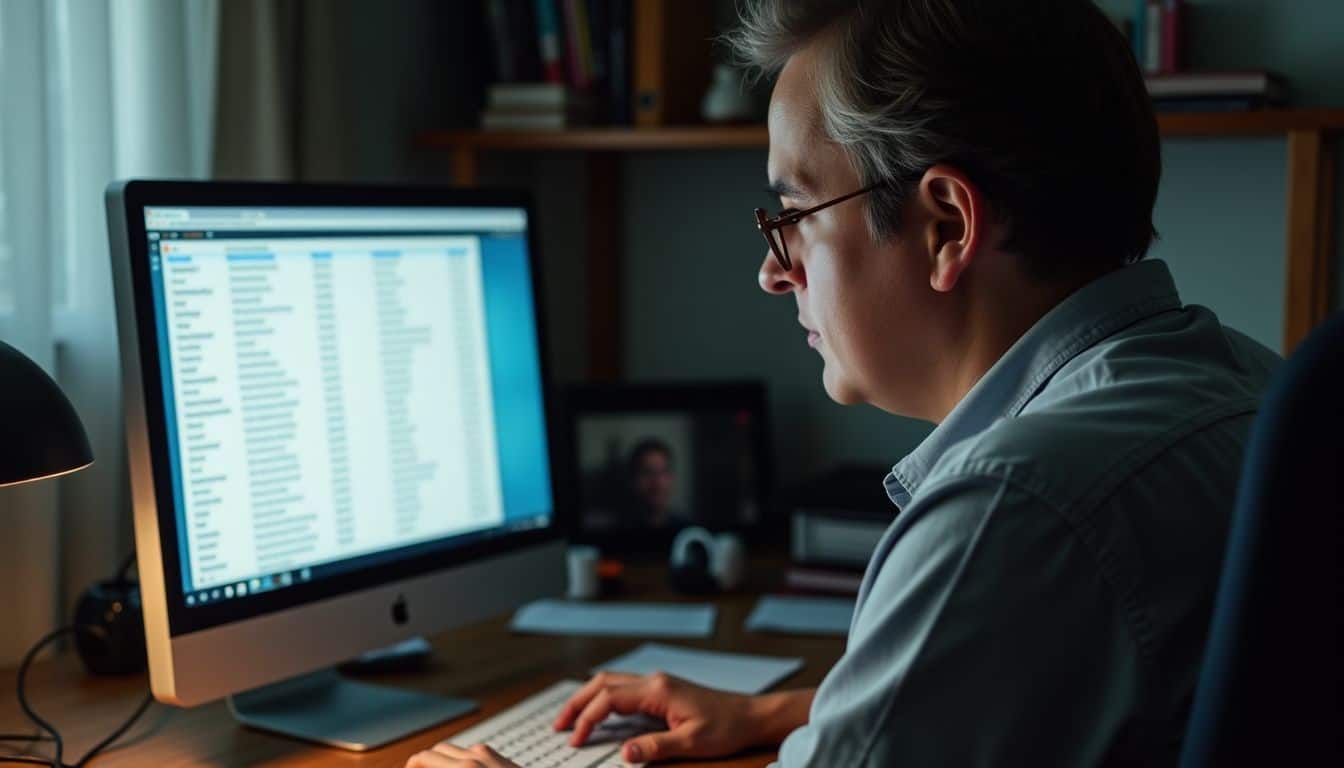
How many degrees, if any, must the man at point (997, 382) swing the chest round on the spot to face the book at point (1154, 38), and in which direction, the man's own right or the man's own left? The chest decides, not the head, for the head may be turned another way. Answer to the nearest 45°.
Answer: approximately 45° to the man's own right

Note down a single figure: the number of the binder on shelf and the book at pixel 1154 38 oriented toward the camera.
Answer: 2

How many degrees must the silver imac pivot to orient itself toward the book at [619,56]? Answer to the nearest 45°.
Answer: approximately 90° to its left

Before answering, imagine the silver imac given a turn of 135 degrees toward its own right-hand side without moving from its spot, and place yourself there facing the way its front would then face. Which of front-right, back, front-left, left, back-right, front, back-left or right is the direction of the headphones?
back-right

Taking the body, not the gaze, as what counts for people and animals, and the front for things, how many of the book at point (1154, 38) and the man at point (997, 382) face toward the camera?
1

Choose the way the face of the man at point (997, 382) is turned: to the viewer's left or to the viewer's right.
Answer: to the viewer's left

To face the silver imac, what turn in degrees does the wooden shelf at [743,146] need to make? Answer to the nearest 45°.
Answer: approximately 45° to its right

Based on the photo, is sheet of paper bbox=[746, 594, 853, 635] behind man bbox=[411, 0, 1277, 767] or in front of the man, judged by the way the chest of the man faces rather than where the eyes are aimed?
in front

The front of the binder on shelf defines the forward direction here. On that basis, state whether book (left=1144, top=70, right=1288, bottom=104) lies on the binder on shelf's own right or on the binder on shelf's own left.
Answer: on the binder on shelf's own left

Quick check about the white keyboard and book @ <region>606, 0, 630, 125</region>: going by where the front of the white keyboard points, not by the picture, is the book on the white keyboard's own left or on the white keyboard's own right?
on the white keyboard's own left

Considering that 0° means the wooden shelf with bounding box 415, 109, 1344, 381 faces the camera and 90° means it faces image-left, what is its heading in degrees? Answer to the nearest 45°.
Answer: approximately 0°

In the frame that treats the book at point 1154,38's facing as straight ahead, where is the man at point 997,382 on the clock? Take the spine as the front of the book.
The man is roughly at 12 o'clock from the book.
